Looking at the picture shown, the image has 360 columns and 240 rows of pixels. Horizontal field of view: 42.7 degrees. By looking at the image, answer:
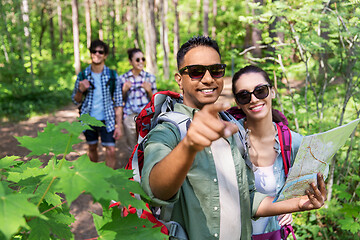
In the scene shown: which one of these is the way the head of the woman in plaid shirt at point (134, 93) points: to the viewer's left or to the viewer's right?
to the viewer's right

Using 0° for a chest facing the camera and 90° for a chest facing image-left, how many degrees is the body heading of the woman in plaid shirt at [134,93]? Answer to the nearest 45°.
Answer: approximately 0°

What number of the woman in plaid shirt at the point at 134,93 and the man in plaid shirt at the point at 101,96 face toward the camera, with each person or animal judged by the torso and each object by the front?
2

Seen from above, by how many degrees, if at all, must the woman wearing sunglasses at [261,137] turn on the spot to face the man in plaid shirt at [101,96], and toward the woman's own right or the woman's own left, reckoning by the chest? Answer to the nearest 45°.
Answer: approximately 135° to the woman's own right

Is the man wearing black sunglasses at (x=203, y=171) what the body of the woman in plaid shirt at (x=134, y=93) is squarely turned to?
yes

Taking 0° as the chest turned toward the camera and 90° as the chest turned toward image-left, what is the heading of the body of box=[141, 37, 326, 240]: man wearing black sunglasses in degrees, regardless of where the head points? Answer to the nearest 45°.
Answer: approximately 315°

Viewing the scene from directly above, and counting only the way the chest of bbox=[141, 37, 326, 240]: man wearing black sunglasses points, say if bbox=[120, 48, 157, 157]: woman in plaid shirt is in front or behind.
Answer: behind

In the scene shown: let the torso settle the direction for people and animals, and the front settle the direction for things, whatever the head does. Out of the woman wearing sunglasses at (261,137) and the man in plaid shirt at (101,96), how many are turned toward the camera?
2
